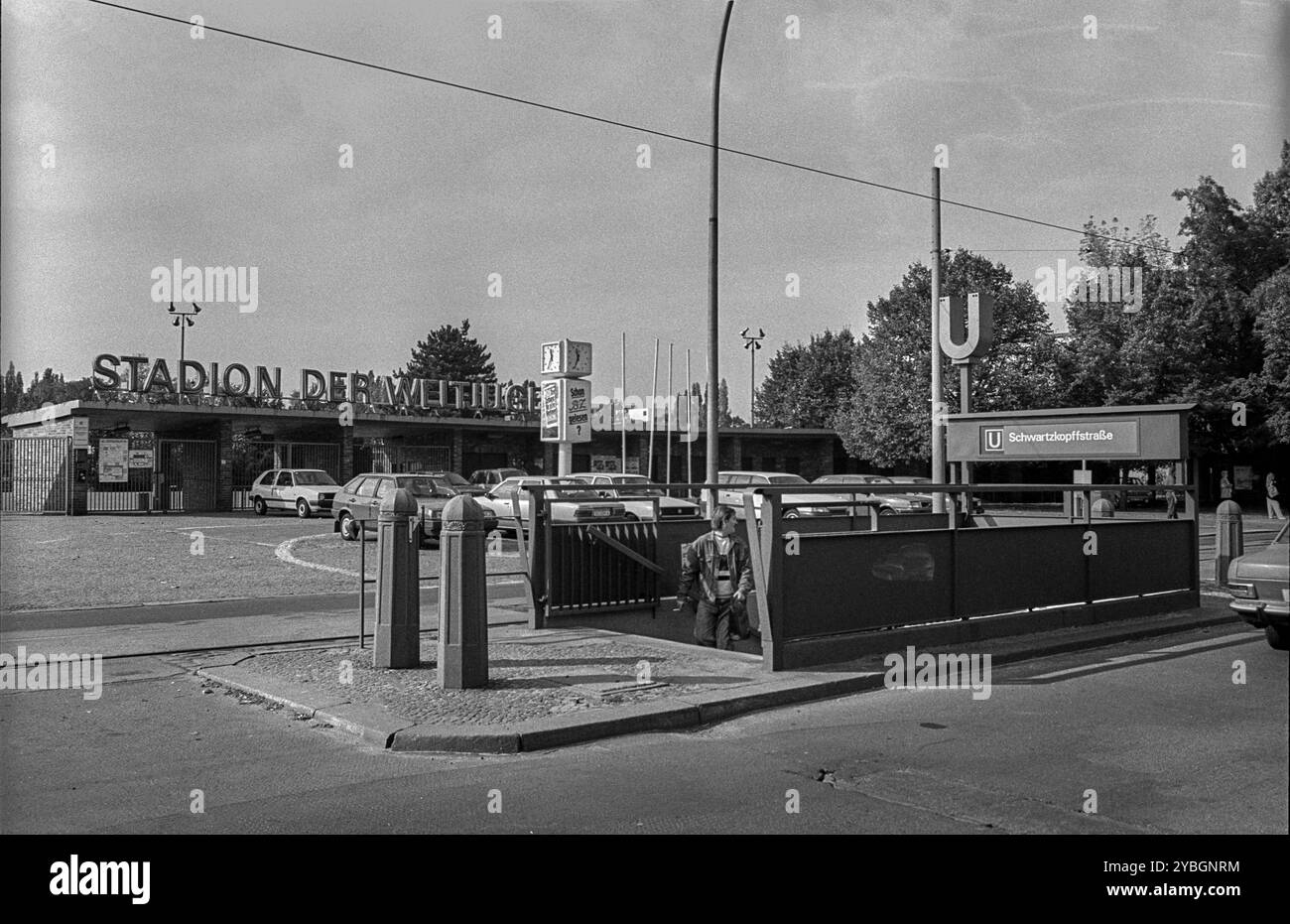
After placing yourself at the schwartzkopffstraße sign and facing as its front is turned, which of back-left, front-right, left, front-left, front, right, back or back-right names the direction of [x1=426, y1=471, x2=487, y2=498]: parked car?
back-right

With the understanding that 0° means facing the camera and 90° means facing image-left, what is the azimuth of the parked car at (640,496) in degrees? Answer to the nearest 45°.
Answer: approximately 315°

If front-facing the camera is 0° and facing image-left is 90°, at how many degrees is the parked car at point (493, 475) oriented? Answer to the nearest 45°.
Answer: approximately 315°

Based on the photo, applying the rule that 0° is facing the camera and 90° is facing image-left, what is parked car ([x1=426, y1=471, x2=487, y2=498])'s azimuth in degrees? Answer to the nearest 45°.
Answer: approximately 315°

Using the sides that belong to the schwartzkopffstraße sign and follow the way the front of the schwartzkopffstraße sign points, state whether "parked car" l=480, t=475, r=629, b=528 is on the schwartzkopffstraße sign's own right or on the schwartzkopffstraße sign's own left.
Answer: on the schwartzkopffstraße sign's own right

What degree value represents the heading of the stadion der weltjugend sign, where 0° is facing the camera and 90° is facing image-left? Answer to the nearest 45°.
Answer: approximately 315°
